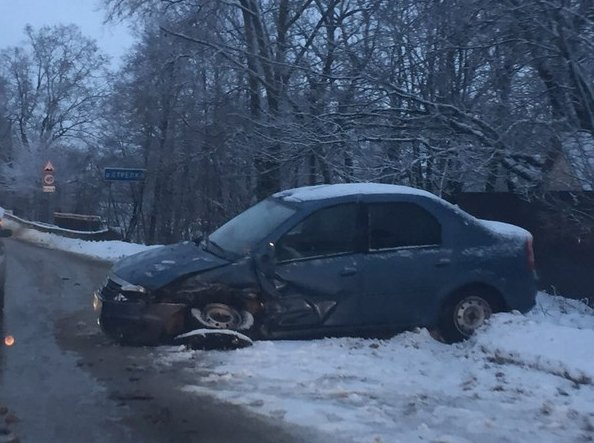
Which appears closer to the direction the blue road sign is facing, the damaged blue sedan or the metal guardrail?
the damaged blue sedan

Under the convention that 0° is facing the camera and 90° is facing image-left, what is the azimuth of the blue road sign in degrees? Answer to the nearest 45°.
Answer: approximately 0°

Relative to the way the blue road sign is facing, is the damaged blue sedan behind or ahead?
ahead
